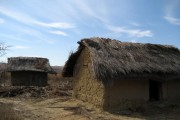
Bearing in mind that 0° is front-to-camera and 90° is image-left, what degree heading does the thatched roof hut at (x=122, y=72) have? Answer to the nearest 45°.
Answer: approximately 315°

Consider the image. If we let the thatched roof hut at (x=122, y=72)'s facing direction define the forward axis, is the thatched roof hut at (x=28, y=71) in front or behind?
behind
